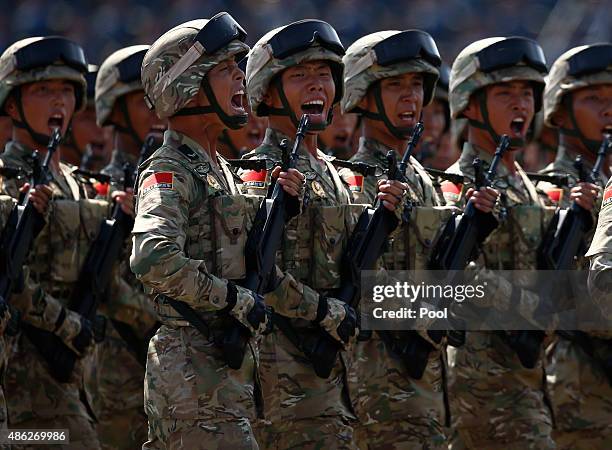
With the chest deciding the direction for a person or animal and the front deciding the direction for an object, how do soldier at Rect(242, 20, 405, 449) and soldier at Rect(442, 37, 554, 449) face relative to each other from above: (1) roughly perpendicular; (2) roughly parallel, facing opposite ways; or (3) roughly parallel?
roughly parallel

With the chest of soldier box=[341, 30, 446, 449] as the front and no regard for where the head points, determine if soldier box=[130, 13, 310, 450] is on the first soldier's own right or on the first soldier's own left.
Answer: on the first soldier's own right

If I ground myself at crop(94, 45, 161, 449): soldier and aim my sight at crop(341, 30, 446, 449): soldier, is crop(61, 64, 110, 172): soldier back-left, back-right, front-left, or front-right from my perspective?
back-left

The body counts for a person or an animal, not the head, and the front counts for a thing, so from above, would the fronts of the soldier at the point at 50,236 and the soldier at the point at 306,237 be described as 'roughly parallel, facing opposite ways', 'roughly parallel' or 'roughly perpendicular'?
roughly parallel

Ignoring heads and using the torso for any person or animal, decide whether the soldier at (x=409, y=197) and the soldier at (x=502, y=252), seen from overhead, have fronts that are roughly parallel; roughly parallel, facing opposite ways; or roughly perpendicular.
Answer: roughly parallel

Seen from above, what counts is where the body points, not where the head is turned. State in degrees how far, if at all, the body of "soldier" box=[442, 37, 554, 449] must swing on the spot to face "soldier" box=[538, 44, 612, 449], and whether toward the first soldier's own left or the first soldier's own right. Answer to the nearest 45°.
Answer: approximately 90° to the first soldier's own left

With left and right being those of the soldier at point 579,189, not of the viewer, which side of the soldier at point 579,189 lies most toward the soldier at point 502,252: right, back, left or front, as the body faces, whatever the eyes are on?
right

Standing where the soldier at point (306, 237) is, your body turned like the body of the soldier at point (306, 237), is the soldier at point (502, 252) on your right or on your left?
on your left

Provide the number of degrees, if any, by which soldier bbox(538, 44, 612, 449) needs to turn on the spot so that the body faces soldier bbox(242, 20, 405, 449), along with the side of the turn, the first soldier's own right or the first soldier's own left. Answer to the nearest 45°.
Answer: approximately 90° to the first soldier's own right

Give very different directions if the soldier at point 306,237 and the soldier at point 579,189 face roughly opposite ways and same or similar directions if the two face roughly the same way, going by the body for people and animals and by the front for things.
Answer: same or similar directions

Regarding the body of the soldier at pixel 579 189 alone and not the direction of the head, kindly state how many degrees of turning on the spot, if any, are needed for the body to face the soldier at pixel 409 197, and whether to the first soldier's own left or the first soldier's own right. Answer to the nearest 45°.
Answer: approximately 90° to the first soldier's own right
